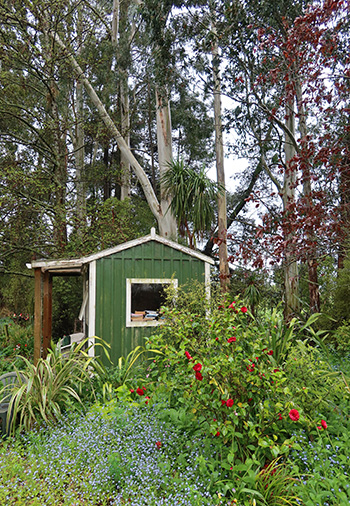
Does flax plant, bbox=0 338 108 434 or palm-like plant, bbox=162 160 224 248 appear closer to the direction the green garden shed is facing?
the flax plant

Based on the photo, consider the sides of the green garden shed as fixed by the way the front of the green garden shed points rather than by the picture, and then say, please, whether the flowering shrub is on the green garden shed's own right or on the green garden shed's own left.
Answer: on the green garden shed's own left

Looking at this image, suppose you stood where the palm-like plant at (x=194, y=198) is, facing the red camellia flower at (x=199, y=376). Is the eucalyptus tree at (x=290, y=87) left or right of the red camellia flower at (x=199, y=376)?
left
